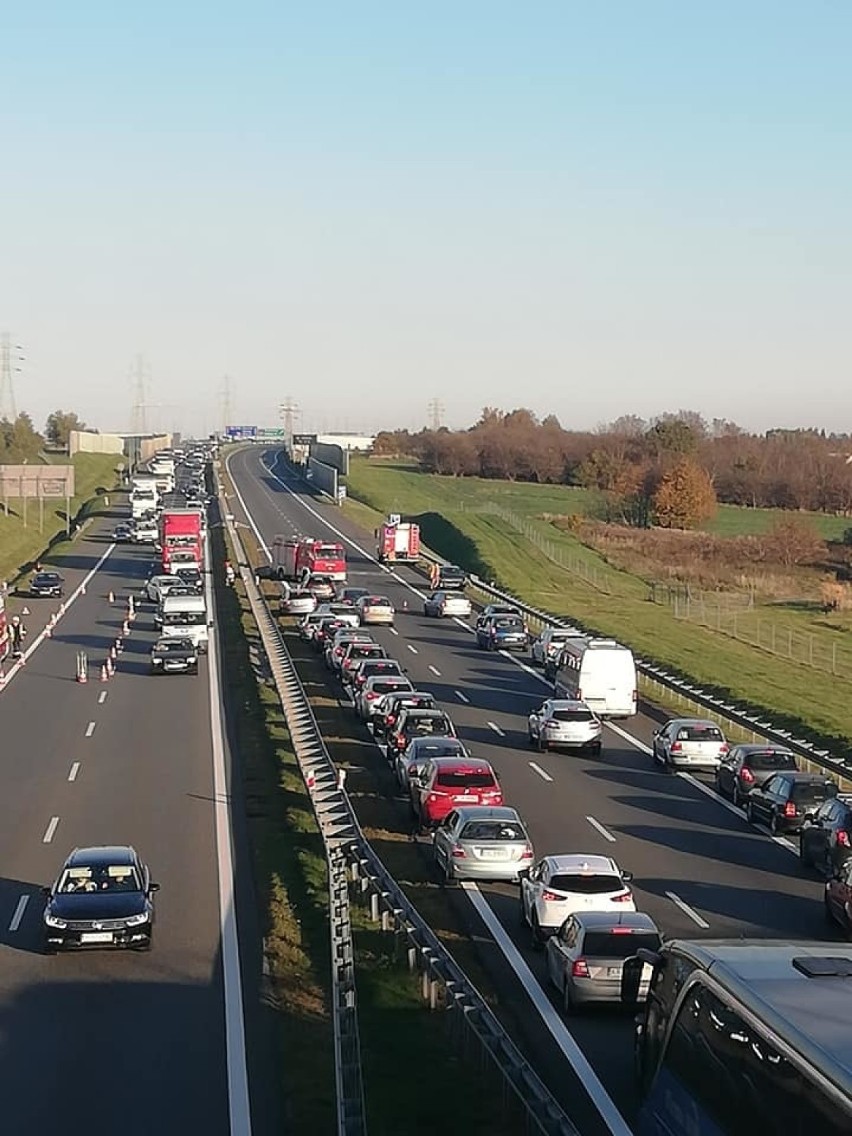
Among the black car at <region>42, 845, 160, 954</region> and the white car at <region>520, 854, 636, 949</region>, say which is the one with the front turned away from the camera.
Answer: the white car

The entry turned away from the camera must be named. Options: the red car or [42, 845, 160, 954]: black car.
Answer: the red car

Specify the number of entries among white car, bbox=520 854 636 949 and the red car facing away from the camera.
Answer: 2

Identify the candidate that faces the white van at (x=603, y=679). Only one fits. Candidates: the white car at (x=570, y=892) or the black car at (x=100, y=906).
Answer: the white car

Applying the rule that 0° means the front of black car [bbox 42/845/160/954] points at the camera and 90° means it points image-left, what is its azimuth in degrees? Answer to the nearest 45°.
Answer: approximately 0°

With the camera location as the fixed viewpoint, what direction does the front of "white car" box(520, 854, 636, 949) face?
facing away from the viewer

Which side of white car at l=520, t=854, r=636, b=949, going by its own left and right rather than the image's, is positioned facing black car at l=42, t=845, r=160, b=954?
left

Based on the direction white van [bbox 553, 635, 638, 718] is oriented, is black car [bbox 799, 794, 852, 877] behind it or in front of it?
behind

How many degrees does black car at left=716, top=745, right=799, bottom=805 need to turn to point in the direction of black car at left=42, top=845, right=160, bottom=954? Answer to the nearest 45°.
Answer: approximately 90° to its left
